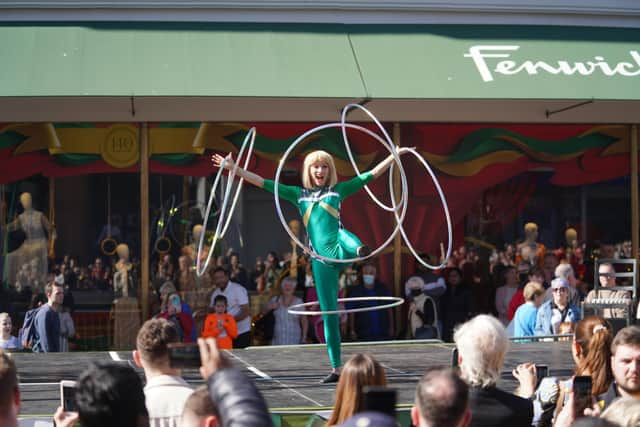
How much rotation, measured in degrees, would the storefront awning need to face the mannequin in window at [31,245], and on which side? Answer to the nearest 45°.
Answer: approximately 90° to its right

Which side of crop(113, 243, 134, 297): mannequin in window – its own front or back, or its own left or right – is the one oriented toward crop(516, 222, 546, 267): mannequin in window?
left

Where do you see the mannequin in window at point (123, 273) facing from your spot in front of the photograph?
facing the viewer

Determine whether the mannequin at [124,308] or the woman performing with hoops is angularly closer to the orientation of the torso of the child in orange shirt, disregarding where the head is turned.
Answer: the woman performing with hoops

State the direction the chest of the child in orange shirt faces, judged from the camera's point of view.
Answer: toward the camera

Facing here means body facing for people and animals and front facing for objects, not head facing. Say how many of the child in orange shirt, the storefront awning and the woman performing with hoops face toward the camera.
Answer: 3

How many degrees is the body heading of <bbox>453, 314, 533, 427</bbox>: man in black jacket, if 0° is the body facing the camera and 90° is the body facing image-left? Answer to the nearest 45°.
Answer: approximately 180°

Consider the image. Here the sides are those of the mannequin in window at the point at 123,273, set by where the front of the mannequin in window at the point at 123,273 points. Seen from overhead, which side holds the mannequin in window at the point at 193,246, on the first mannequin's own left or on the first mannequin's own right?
on the first mannequin's own left
